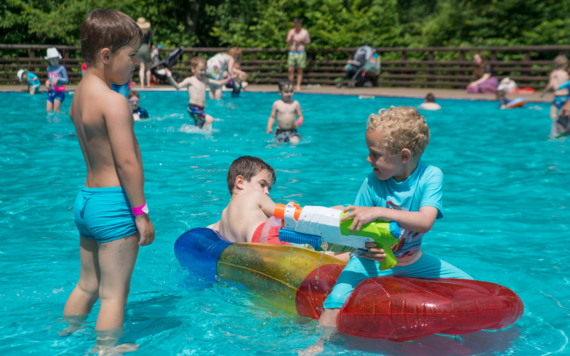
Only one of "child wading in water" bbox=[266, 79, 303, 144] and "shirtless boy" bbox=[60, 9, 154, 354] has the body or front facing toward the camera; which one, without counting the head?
the child wading in water

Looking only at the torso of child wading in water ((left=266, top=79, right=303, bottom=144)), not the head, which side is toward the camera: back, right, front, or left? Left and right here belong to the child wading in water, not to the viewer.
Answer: front

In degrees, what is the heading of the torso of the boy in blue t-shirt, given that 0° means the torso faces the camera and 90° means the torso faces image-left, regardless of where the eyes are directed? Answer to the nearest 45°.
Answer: approximately 45°

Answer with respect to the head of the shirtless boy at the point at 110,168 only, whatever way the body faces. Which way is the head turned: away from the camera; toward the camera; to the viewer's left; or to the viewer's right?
to the viewer's right

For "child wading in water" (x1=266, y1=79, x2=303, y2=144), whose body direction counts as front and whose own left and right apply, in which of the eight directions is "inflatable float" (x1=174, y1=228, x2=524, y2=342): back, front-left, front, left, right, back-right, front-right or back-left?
front

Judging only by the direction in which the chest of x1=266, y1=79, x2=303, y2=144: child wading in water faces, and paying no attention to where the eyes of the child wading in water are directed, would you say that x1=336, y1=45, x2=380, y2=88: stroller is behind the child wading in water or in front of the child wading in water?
behind

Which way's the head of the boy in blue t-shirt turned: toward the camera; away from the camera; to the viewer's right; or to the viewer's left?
to the viewer's left

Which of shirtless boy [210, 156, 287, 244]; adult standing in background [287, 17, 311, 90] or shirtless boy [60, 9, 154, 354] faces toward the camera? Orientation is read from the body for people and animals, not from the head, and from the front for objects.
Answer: the adult standing in background

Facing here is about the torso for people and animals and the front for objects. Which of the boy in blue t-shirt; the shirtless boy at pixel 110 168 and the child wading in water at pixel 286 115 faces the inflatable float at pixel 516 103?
the shirtless boy

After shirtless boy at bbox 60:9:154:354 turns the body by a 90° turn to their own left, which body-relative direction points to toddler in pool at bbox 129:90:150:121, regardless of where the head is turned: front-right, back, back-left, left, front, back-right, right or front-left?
front-right

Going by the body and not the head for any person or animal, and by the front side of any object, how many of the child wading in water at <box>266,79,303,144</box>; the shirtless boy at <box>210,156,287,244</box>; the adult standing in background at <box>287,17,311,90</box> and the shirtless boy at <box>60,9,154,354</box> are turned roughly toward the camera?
2

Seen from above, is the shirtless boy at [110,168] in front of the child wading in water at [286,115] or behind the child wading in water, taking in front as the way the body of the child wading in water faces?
in front

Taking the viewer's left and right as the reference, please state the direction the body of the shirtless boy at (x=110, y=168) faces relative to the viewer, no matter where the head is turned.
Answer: facing away from the viewer and to the right of the viewer

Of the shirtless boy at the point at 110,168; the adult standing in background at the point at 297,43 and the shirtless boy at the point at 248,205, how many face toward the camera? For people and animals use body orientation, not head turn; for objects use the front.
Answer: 1

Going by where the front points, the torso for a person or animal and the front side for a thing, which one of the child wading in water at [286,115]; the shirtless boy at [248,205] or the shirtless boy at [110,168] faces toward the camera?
the child wading in water

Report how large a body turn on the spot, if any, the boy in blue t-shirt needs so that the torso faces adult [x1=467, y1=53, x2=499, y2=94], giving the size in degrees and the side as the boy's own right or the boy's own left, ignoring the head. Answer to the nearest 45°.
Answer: approximately 135° to the boy's own right

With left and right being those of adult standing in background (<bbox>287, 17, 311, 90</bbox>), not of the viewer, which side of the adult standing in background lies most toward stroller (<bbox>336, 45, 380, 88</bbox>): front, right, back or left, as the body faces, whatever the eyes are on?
left

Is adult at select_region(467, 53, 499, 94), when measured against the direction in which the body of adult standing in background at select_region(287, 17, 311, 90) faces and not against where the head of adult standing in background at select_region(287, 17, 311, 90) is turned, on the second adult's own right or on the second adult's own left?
on the second adult's own left

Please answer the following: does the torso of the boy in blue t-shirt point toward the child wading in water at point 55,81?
no
